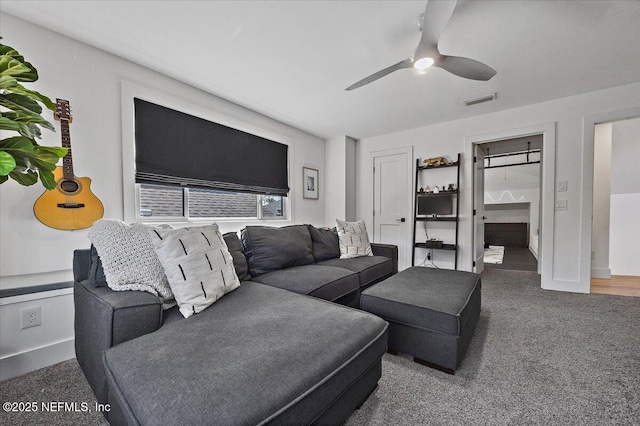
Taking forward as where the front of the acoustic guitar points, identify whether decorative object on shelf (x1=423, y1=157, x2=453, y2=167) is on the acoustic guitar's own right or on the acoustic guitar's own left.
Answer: on the acoustic guitar's own left

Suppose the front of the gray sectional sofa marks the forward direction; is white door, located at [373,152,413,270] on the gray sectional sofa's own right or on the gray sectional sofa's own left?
on the gray sectional sofa's own left

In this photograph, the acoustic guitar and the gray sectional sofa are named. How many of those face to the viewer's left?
0

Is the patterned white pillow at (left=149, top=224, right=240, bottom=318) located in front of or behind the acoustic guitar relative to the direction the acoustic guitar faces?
in front

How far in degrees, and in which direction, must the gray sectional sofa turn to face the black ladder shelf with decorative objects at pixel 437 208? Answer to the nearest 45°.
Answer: approximately 90° to its left

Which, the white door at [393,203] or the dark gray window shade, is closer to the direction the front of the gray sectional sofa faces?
the white door
